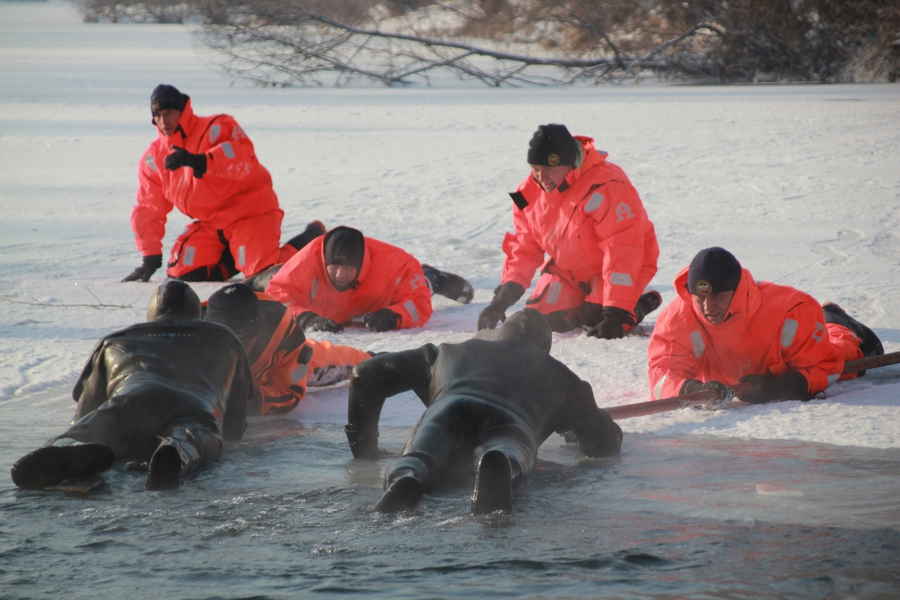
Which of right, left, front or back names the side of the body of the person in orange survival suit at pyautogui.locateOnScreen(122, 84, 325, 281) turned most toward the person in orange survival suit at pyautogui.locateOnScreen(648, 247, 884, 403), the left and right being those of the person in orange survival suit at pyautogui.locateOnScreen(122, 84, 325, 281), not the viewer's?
left

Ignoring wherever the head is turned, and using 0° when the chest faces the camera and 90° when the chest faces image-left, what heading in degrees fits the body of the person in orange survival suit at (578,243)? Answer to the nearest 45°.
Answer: approximately 45°

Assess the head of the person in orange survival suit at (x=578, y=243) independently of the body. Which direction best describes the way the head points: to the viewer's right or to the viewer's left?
to the viewer's left

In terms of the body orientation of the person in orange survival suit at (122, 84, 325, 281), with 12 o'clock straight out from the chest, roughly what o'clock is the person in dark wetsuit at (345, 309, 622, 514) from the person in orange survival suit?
The person in dark wetsuit is roughly at 10 o'clock from the person in orange survival suit.

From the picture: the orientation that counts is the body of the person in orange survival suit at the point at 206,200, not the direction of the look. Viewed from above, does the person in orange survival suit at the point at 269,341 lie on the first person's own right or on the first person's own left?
on the first person's own left

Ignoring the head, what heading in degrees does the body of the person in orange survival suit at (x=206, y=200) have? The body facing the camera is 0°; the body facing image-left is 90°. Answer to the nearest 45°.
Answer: approximately 45°

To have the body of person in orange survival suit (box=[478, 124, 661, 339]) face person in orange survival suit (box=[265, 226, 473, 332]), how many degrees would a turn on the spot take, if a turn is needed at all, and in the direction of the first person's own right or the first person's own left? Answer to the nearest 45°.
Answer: approximately 45° to the first person's own right

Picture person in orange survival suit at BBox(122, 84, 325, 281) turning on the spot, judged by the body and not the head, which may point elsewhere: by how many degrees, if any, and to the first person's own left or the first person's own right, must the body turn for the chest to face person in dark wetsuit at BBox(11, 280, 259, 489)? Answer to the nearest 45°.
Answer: approximately 45° to the first person's own left

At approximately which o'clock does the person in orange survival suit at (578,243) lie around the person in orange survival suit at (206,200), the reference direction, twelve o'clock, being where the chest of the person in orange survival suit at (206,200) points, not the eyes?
the person in orange survival suit at (578,243) is roughly at 9 o'clock from the person in orange survival suit at (206,200).

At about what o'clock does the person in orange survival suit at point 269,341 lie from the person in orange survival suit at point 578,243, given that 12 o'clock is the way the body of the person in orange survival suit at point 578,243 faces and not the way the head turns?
the person in orange survival suit at point 269,341 is roughly at 12 o'clock from the person in orange survival suit at point 578,243.

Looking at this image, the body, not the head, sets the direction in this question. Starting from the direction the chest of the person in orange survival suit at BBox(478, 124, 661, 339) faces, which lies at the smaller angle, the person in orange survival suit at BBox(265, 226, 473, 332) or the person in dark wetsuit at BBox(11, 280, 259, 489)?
the person in dark wetsuit
